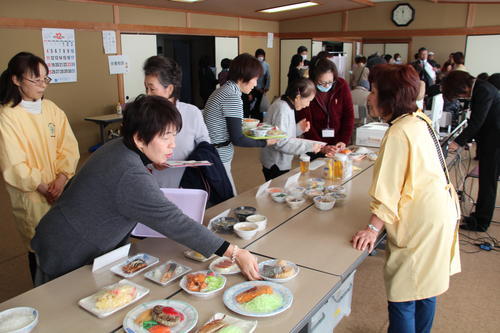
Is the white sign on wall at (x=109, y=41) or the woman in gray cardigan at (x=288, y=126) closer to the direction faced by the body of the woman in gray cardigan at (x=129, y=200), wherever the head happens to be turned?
the woman in gray cardigan

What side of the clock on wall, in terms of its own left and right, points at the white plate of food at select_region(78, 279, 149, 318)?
front

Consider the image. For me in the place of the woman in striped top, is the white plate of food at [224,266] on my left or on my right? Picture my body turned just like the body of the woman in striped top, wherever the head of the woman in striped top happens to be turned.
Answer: on my right

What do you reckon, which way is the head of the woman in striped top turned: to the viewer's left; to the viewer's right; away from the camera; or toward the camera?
to the viewer's right

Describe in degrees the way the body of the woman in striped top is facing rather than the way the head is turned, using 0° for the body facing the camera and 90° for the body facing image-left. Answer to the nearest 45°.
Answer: approximately 270°

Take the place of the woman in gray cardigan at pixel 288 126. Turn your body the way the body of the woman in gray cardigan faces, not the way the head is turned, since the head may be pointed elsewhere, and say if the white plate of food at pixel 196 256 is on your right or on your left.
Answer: on your right

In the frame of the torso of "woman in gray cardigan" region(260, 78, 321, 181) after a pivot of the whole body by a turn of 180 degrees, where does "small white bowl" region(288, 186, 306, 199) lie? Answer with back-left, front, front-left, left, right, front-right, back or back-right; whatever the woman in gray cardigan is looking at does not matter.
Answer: left

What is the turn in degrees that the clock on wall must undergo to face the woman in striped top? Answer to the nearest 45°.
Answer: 0° — it already faces them

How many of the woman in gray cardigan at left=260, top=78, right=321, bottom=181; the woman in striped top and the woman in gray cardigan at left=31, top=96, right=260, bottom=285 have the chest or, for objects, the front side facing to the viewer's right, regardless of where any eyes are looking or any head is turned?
3

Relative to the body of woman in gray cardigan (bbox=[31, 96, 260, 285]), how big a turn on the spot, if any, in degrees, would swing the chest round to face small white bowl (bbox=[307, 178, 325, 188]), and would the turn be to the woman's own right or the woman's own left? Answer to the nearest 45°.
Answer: approximately 45° to the woman's own left

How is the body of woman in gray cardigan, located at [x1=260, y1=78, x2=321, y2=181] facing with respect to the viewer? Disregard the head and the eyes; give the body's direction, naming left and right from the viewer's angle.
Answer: facing to the right of the viewer

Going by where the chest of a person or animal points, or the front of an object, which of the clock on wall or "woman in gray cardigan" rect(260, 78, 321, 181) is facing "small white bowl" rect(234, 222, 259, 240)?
the clock on wall

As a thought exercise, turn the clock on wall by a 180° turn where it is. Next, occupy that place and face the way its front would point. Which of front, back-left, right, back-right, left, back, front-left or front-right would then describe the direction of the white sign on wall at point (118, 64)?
back-left

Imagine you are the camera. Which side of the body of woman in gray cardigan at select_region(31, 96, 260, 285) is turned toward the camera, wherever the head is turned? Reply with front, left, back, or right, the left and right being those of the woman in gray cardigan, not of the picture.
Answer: right
